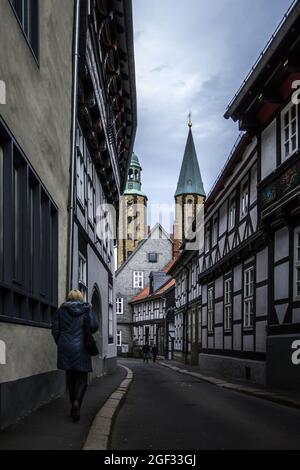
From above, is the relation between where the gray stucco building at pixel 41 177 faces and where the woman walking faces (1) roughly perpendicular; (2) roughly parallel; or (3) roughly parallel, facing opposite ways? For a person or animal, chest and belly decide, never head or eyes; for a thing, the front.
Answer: roughly perpendicular

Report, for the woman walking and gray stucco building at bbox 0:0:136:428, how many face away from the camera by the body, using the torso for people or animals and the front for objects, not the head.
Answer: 1

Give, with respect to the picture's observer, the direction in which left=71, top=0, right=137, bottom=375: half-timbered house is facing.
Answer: facing to the right of the viewer

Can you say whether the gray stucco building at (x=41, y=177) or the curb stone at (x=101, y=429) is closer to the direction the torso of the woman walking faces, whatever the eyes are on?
the gray stucco building

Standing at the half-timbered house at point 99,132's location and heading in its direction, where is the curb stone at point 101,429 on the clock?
The curb stone is roughly at 3 o'clock from the half-timbered house.

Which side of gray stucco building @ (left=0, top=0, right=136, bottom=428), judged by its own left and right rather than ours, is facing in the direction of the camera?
right

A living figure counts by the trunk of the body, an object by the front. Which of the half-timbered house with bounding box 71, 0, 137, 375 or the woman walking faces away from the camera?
the woman walking

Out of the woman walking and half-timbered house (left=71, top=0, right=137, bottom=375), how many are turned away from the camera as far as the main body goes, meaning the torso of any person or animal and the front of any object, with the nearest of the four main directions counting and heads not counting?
1

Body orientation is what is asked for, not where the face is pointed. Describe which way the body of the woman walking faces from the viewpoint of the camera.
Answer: away from the camera

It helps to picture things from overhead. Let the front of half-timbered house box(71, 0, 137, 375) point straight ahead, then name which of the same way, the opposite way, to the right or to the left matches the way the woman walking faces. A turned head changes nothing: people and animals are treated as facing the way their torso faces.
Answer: to the left

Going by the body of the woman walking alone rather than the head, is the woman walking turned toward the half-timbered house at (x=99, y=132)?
yes
